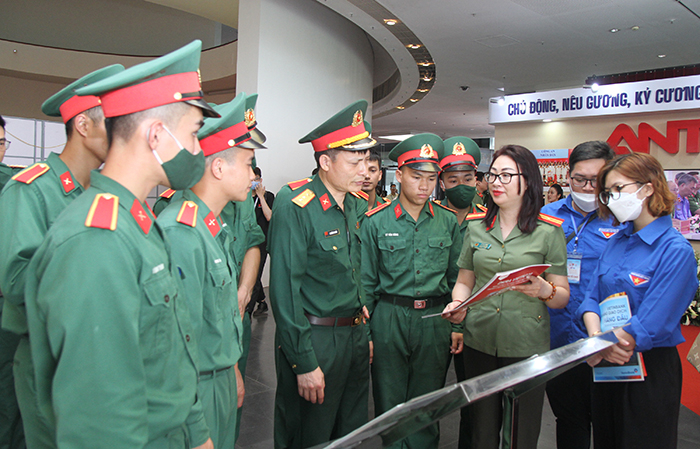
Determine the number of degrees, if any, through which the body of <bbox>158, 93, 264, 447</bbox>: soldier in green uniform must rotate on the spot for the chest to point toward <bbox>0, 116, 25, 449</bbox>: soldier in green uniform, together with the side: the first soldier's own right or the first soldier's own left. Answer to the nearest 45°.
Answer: approximately 135° to the first soldier's own left

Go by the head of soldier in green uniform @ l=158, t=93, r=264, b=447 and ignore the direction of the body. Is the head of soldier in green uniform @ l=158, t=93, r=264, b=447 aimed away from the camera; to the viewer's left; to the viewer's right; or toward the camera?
to the viewer's right

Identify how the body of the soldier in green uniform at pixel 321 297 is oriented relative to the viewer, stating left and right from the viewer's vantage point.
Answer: facing the viewer and to the right of the viewer

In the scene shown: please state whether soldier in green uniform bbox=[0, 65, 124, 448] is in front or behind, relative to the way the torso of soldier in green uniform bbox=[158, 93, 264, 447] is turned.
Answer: behind

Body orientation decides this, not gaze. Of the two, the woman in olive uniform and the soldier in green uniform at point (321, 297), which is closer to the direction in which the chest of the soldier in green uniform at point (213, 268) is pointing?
the woman in olive uniform

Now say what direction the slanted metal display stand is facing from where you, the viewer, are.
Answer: facing to the left of the viewer

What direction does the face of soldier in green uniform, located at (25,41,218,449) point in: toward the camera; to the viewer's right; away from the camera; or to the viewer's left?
to the viewer's right

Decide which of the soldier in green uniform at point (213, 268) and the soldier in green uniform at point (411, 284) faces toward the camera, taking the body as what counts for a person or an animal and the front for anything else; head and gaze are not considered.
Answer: the soldier in green uniform at point (411, 284)

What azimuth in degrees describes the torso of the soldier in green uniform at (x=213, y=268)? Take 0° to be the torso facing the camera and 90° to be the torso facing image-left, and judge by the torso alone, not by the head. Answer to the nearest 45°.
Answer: approximately 270°

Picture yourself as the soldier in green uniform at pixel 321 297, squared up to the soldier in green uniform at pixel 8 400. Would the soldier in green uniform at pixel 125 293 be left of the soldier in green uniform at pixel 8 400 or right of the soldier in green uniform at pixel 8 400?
left

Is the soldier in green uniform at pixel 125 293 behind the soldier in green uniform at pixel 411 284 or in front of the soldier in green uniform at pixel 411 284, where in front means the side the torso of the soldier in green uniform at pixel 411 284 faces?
in front

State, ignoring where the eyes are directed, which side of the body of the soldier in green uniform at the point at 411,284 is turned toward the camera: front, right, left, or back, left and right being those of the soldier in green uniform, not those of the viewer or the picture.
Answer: front
